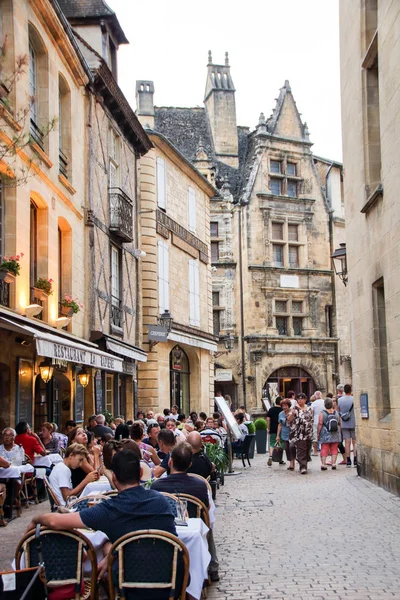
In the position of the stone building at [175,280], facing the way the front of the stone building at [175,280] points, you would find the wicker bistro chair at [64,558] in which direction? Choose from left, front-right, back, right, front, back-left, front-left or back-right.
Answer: front-right

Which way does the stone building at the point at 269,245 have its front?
toward the camera

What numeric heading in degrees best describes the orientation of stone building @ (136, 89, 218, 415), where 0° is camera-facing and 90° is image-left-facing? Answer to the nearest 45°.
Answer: approximately 315°

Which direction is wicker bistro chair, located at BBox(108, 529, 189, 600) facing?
away from the camera

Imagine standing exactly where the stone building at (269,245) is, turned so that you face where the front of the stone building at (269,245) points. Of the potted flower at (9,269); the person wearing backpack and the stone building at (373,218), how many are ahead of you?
3

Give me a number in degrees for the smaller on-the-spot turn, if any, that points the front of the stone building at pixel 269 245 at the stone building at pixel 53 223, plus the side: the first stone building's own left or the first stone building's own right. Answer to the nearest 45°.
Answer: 0° — it already faces it

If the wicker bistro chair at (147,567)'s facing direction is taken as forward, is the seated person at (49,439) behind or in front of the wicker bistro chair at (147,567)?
in front

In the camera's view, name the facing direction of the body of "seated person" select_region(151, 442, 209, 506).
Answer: away from the camera

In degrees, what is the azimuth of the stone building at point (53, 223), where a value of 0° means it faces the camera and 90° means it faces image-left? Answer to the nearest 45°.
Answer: approximately 315°

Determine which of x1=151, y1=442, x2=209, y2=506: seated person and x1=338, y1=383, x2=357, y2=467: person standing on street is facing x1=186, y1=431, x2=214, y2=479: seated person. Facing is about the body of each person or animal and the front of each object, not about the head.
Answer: x1=151, y1=442, x2=209, y2=506: seated person

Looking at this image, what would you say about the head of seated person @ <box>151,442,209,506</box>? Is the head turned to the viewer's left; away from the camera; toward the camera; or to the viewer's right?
away from the camera
